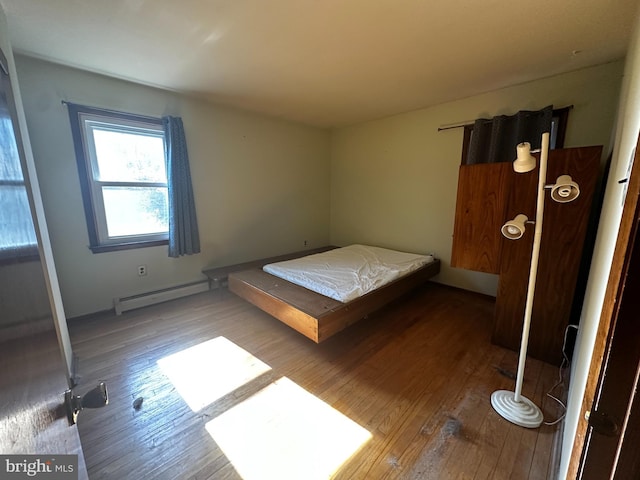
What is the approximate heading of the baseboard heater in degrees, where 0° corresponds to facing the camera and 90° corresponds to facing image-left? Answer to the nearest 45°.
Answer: approximately 315°

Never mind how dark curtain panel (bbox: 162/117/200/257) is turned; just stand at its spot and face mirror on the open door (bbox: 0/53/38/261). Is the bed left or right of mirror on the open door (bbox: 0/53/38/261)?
left
